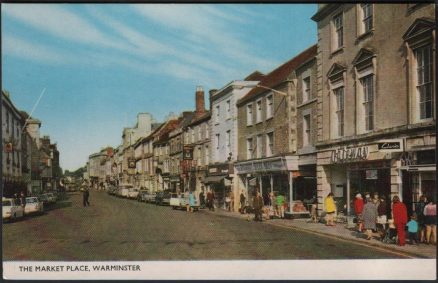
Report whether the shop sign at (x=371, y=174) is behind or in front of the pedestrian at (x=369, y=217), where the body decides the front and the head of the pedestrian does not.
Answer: in front

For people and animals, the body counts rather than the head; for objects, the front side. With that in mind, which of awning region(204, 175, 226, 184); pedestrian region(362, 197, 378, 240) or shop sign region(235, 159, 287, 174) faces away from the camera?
the pedestrian

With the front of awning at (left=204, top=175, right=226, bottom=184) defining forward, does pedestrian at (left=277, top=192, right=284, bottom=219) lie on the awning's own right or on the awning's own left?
on the awning's own left

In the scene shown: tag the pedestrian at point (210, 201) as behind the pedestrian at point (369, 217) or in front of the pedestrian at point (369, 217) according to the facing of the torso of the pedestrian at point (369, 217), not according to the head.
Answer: in front

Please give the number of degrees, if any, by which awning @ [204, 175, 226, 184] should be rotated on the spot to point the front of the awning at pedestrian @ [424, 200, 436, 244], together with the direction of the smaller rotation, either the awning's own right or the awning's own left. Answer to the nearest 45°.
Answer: approximately 45° to the awning's own left

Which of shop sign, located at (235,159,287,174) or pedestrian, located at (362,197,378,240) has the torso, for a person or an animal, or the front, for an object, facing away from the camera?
the pedestrian

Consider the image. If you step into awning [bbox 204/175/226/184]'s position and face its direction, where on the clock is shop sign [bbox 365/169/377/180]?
The shop sign is roughly at 10 o'clock from the awning.

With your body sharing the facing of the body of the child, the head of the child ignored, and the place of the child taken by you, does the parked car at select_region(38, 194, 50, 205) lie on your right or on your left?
on your left

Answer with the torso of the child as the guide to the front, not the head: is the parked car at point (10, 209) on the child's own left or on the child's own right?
on the child's own left

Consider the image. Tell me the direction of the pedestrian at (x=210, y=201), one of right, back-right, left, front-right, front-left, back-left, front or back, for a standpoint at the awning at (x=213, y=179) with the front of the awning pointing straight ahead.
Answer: front-left

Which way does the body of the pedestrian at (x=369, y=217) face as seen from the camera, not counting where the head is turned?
away from the camera
